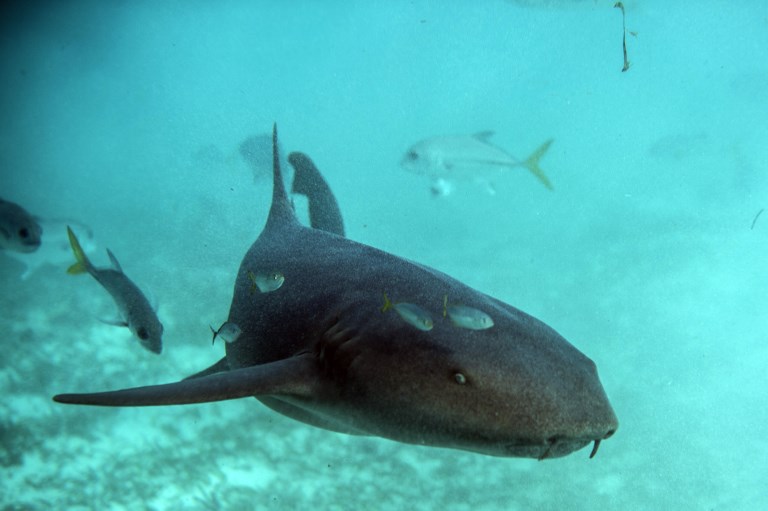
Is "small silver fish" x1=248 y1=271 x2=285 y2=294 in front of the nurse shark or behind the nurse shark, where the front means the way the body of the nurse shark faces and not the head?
behind

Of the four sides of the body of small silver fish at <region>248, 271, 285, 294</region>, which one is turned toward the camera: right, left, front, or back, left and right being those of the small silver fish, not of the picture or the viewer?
right

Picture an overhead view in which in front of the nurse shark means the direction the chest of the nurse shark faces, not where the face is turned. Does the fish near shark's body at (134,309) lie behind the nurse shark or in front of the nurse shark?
behind

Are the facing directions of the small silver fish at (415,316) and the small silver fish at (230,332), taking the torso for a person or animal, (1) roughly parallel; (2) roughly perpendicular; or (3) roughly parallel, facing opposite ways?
roughly parallel

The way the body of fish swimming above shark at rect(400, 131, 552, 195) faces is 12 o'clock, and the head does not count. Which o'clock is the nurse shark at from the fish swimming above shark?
The nurse shark is roughly at 9 o'clock from the fish swimming above shark.

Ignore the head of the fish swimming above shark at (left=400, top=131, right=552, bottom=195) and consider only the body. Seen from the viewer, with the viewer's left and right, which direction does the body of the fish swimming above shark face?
facing to the left of the viewer

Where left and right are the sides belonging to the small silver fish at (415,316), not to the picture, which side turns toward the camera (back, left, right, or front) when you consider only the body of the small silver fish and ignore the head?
right

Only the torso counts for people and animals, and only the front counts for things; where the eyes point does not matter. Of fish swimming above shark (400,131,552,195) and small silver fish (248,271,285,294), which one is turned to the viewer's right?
the small silver fish

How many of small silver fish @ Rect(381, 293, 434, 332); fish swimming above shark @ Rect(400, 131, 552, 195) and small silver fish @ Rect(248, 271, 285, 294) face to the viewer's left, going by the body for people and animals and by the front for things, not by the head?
1

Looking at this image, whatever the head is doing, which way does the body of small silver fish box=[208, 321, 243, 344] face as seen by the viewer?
to the viewer's right
